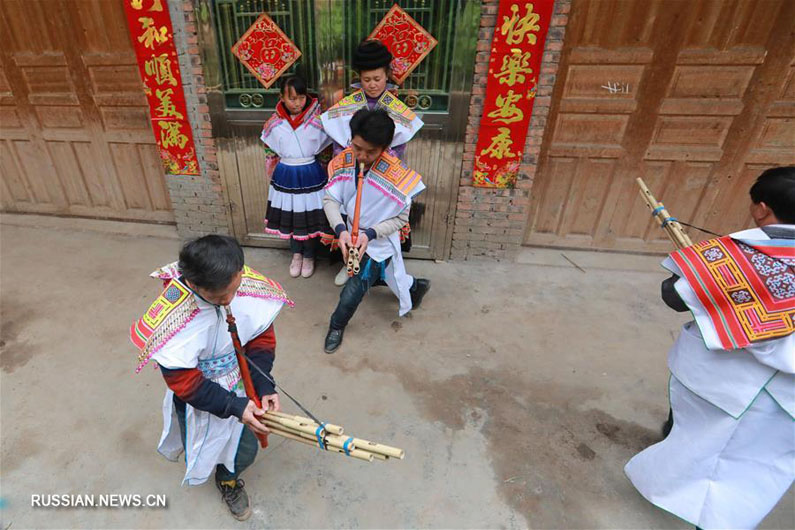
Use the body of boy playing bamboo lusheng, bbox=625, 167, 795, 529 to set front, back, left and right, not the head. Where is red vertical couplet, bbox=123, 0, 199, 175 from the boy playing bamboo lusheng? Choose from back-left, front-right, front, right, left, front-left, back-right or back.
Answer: front-left

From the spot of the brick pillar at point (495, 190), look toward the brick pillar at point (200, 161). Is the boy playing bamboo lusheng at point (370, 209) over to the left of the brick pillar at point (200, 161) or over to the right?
left

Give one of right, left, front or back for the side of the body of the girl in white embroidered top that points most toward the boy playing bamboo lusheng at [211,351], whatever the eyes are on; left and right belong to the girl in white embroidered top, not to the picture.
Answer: front

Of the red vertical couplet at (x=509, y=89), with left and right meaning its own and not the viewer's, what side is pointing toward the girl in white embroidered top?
right

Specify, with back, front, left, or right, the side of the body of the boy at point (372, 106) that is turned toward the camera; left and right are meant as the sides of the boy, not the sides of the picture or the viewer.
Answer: front

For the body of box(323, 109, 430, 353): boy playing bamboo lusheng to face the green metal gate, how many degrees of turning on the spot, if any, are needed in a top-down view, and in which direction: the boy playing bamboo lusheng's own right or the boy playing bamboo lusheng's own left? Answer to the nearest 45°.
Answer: approximately 135° to the boy playing bamboo lusheng's own right

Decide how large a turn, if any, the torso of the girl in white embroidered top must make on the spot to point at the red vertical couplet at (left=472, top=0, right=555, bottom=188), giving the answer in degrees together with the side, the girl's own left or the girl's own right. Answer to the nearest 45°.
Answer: approximately 90° to the girl's own left

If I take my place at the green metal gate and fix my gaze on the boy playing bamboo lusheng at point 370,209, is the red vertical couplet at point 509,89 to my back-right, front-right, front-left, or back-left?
front-left

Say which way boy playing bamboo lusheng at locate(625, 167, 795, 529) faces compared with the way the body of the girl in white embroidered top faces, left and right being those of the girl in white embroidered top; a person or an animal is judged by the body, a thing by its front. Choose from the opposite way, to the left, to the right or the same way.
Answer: the opposite way

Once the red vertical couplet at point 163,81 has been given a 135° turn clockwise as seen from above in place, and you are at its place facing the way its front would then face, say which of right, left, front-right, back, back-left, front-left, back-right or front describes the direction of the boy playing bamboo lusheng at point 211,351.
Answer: back-left

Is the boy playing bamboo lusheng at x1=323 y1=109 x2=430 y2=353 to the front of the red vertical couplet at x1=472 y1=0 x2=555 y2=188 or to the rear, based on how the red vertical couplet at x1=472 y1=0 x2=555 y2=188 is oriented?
to the front

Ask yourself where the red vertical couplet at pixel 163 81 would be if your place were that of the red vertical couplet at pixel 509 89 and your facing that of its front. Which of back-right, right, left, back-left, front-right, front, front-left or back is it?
right

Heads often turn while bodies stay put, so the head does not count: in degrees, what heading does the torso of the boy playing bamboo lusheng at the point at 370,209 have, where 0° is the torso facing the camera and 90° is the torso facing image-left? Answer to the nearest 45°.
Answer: approximately 45°

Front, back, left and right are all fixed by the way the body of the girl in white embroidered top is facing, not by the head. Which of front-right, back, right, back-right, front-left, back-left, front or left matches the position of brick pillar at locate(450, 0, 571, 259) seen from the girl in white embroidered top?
left

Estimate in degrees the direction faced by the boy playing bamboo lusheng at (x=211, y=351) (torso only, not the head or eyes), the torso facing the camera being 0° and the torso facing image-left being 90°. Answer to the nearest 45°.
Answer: approximately 315°

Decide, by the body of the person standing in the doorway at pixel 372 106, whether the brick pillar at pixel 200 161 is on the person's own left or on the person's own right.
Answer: on the person's own right
